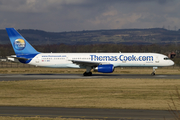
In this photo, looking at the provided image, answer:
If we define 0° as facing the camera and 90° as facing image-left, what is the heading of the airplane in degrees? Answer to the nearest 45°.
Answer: approximately 270°
